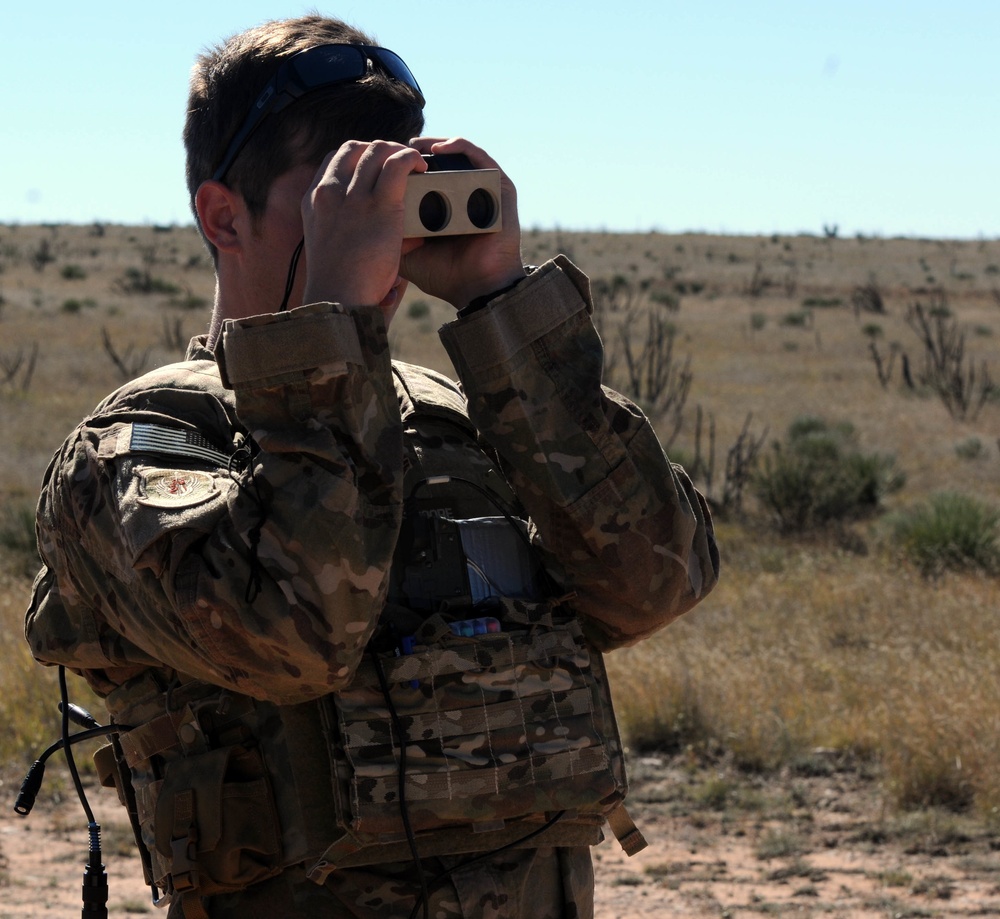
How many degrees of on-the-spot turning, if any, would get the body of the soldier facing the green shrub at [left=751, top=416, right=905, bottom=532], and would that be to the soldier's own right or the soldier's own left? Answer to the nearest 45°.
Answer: approximately 135° to the soldier's own left

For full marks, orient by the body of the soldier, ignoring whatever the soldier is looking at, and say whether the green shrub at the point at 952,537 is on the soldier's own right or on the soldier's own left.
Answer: on the soldier's own left

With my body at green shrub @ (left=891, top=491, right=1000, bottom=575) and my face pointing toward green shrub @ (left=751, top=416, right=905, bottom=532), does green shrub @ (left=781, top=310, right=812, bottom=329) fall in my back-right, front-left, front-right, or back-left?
front-right

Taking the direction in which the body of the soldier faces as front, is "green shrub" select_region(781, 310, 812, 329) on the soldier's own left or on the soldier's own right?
on the soldier's own left

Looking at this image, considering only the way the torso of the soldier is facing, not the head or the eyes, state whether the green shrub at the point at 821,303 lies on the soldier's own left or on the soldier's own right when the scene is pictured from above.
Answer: on the soldier's own left

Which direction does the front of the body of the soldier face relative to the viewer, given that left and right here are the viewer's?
facing the viewer and to the right of the viewer

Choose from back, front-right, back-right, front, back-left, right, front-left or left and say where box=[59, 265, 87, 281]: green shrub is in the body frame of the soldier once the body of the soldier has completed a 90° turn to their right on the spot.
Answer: back-right
